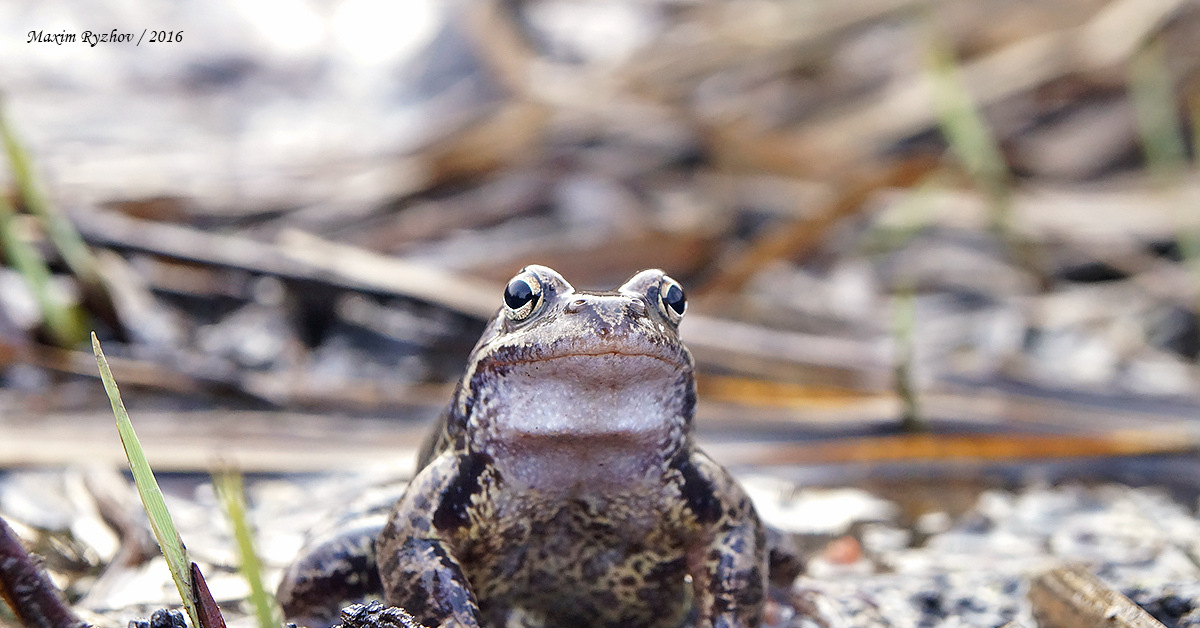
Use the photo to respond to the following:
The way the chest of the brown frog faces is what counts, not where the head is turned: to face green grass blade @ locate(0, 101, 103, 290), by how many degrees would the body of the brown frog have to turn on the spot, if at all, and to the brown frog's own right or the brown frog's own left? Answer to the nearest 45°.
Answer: approximately 135° to the brown frog's own right

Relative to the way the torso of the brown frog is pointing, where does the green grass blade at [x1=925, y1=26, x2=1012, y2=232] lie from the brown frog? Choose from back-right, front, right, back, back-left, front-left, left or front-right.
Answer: back-left

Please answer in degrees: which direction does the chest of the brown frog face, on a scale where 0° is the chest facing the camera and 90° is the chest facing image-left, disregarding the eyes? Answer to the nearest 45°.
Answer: approximately 0°

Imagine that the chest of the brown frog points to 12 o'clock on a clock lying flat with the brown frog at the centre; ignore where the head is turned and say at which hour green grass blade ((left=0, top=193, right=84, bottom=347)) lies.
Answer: The green grass blade is roughly at 4 o'clock from the brown frog.

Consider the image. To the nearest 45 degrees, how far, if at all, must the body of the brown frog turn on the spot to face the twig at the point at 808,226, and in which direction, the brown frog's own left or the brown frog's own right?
approximately 135° to the brown frog's own left

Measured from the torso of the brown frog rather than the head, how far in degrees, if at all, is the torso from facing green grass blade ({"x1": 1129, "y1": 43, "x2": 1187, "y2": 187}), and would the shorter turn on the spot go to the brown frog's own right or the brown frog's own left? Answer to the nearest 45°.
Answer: approximately 135° to the brown frog's own left

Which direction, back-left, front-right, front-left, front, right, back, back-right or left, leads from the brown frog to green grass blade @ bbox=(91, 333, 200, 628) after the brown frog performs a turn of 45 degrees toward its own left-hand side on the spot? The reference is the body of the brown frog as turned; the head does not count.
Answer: right

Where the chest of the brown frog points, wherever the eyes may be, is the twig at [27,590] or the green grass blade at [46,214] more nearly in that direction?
the twig

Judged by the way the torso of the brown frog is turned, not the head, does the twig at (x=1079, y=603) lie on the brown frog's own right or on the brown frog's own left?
on the brown frog's own left
